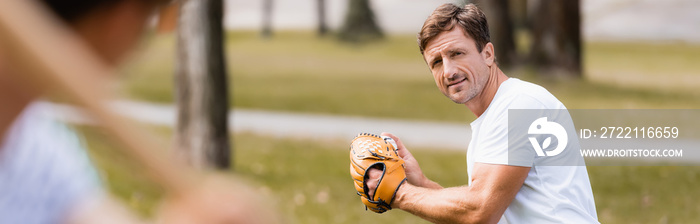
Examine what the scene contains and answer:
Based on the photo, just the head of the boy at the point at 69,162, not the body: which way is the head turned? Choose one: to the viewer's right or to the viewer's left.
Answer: to the viewer's right

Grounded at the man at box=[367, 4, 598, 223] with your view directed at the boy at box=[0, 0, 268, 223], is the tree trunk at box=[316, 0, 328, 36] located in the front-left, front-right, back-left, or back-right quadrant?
back-right

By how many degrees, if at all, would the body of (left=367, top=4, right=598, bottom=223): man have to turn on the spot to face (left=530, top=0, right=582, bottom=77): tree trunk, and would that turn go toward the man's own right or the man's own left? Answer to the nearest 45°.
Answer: approximately 90° to the man's own right

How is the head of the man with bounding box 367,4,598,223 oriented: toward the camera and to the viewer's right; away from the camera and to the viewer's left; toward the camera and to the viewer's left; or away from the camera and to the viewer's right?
toward the camera and to the viewer's left

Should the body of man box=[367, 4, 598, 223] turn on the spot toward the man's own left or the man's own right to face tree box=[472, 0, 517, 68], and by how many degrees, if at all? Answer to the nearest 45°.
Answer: approximately 90° to the man's own right

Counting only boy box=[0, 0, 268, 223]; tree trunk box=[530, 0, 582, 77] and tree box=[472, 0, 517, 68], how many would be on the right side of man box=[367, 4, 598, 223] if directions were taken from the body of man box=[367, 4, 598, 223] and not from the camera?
2

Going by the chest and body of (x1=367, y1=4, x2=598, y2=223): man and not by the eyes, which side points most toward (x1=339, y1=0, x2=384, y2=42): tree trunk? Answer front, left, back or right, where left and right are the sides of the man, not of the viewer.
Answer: right

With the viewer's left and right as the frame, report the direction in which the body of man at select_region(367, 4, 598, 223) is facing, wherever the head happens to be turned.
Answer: facing to the left of the viewer
